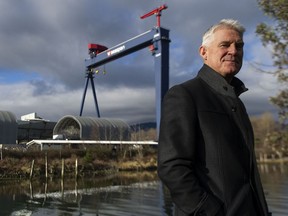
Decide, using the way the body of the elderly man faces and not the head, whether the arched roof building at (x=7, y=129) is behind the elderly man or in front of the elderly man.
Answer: behind

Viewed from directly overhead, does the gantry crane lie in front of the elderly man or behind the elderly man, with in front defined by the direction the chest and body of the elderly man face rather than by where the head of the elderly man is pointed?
behind
